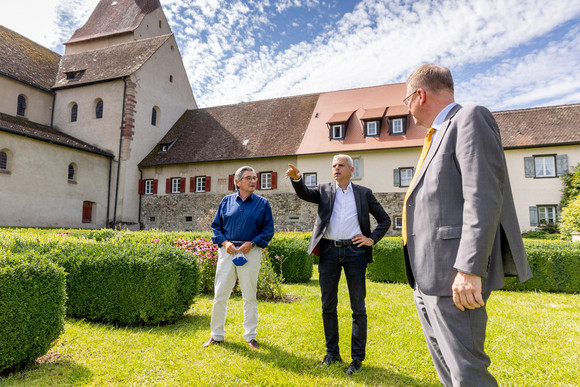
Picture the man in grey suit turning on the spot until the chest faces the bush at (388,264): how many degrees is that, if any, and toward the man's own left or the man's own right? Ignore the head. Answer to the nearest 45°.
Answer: approximately 90° to the man's own right

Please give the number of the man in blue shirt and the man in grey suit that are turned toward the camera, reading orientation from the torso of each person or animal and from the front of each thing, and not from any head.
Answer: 1

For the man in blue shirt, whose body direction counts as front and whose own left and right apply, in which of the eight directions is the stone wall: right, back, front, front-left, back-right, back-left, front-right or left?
back

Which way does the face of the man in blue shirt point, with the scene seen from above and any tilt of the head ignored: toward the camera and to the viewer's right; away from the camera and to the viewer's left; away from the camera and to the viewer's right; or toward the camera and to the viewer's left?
toward the camera and to the viewer's right

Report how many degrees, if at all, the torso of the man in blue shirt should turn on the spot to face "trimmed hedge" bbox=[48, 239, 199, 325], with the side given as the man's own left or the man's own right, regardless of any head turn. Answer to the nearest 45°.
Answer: approximately 135° to the man's own right

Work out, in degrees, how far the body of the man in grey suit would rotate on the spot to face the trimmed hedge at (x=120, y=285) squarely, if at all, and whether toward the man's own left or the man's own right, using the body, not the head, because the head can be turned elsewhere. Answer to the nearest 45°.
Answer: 0° — they already face it

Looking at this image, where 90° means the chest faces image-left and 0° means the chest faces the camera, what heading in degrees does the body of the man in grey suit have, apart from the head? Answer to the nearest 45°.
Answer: approximately 90°

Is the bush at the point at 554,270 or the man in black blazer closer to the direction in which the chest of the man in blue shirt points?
the man in black blazer

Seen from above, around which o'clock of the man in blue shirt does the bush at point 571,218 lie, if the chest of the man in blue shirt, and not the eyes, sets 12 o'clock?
The bush is roughly at 8 o'clock from the man in blue shirt.

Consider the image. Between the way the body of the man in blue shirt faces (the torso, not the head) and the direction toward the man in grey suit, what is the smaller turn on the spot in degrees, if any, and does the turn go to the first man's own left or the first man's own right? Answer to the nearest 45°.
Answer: approximately 45° to the first man's own left
